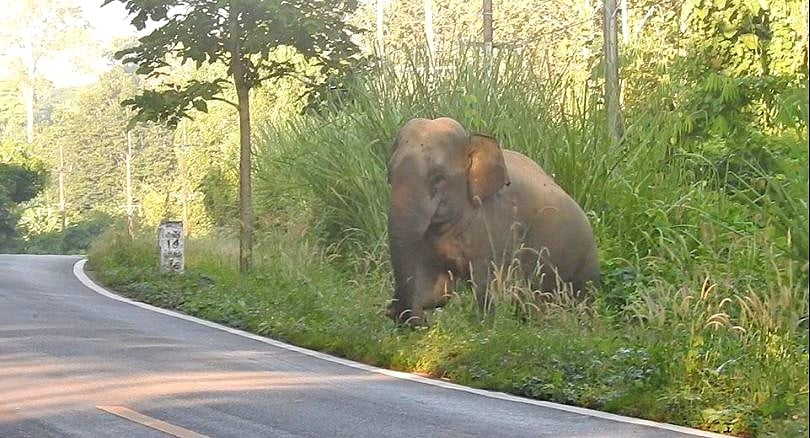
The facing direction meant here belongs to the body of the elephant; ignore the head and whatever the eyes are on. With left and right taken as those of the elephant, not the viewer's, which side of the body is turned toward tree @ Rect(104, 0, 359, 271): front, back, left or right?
right

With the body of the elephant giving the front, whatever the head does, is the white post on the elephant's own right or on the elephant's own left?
on the elephant's own right

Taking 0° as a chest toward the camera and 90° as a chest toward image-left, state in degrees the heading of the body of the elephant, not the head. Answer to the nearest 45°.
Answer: approximately 45°
